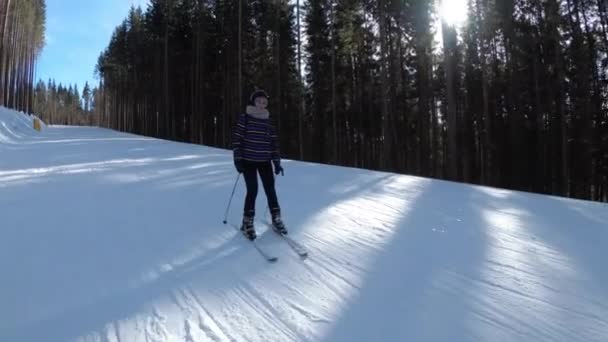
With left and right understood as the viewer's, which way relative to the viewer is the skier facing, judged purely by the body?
facing the viewer and to the right of the viewer
